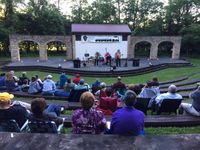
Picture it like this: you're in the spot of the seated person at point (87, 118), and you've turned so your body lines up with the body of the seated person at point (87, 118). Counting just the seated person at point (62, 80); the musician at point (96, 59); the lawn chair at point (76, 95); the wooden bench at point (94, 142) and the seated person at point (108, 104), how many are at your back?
1

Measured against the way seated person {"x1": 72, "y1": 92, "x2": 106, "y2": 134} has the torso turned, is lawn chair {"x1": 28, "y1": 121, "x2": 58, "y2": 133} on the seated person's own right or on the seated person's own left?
on the seated person's own left

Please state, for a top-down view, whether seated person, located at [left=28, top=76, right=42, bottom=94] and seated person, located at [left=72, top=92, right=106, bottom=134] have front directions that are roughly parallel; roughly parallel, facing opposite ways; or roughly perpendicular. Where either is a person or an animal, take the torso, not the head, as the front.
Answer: roughly parallel

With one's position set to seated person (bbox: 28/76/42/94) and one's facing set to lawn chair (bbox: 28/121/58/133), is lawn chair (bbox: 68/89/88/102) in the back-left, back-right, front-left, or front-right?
front-left

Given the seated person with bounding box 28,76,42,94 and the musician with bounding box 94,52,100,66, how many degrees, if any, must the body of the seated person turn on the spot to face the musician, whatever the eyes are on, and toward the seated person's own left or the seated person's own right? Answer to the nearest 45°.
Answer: approximately 45° to the seated person's own right

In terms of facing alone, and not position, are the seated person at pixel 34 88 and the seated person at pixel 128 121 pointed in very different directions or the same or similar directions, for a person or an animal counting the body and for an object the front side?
same or similar directions

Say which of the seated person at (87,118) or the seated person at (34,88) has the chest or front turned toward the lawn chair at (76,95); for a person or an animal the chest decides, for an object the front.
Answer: the seated person at (87,118)

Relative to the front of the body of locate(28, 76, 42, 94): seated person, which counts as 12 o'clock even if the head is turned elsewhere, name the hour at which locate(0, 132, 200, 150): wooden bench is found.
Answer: The wooden bench is roughly at 6 o'clock from the seated person.

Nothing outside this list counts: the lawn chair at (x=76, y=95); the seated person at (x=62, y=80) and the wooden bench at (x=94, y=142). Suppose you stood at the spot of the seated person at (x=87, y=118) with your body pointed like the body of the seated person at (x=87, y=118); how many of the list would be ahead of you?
2

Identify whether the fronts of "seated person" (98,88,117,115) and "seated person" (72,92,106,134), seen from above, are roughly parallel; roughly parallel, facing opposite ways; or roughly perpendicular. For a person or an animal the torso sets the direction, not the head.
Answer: roughly parallel

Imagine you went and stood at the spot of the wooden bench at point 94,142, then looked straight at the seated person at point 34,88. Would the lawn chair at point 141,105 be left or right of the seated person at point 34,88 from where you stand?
right

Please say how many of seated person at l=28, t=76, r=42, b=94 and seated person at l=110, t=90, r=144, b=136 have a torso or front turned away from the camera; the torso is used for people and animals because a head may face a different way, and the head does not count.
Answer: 2

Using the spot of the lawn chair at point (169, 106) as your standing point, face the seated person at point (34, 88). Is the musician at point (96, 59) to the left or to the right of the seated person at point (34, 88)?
right

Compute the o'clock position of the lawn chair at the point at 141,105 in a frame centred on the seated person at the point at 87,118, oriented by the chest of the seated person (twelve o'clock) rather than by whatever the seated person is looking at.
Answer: The lawn chair is roughly at 1 o'clock from the seated person.

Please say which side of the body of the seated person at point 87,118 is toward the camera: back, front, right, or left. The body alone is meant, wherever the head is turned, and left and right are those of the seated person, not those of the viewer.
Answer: back

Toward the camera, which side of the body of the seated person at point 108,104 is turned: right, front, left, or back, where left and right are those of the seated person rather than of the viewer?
back

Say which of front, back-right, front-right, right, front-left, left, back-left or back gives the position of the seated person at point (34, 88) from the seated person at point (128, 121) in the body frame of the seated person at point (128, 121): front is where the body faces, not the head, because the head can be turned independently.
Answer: front-left

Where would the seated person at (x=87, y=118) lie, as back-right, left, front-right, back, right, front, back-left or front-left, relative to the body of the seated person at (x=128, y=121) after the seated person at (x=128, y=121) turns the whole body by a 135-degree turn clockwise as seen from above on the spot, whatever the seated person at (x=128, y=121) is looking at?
back-right

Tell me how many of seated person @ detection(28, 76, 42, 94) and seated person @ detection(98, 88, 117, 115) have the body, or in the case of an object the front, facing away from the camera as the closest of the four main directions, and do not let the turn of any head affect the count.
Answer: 2

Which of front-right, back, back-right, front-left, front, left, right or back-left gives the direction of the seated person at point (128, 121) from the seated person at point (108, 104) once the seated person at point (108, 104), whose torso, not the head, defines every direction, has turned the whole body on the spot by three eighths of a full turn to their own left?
front-left

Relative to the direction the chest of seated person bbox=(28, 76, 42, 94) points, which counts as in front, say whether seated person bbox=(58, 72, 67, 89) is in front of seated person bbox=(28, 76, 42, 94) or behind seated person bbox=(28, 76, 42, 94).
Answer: in front

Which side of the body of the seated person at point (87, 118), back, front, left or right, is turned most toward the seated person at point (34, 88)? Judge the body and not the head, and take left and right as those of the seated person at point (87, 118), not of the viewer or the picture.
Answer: front
